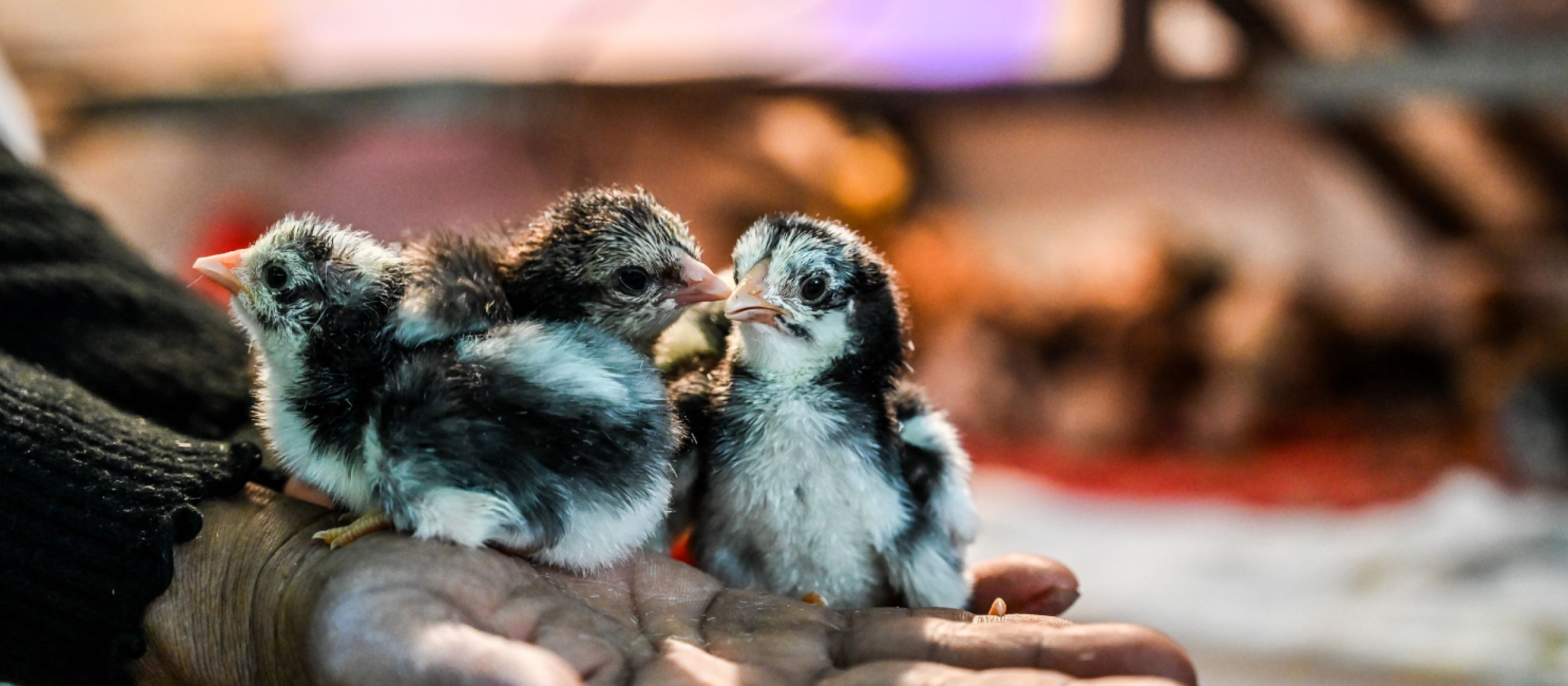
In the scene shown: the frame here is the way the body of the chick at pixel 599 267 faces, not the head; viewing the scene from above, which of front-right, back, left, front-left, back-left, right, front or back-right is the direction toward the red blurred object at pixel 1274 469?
front-left

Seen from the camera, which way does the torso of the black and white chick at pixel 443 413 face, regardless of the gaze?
to the viewer's left

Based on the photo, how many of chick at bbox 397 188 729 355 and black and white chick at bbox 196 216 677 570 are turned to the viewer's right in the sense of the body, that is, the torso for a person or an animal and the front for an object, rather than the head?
1

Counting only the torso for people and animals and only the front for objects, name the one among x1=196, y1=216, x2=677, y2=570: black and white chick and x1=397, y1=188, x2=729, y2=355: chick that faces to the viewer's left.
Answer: the black and white chick

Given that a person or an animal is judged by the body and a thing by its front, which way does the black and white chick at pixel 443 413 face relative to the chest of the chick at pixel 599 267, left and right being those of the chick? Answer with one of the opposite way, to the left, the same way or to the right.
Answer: the opposite way

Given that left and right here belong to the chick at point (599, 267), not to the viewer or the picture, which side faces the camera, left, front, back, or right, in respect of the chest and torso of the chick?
right

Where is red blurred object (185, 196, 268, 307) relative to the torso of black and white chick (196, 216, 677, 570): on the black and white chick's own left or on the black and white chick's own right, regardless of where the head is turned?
on the black and white chick's own right

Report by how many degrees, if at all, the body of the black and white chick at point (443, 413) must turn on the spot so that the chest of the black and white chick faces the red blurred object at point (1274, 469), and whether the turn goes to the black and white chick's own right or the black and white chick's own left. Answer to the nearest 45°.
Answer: approximately 135° to the black and white chick's own right
